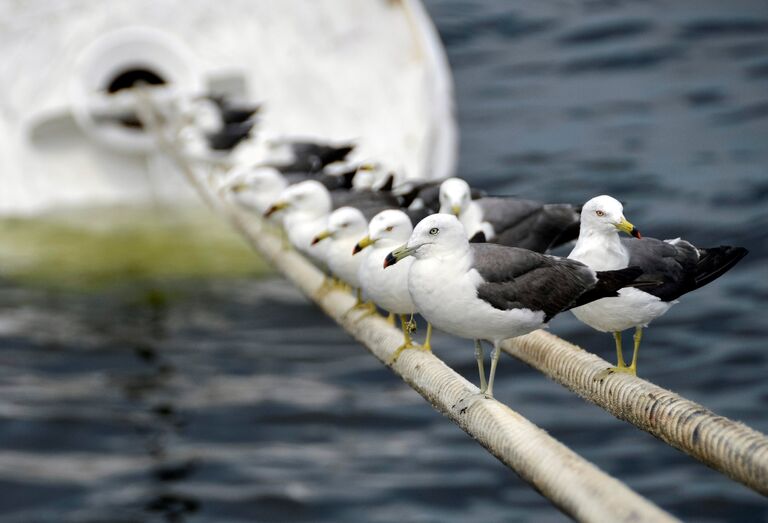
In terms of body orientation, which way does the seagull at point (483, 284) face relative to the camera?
to the viewer's left

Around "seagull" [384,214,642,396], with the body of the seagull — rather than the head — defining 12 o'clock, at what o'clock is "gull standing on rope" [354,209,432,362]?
The gull standing on rope is roughly at 2 o'clock from the seagull.

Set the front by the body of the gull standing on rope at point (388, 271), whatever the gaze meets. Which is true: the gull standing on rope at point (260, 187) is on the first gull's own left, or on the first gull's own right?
on the first gull's own right

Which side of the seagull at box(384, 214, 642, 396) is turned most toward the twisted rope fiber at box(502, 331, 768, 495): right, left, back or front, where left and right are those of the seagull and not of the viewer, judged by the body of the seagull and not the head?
back

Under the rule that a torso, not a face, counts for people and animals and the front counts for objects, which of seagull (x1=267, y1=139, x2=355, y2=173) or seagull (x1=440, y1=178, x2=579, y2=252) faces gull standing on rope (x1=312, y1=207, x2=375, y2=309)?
seagull (x1=440, y1=178, x2=579, y2=252)

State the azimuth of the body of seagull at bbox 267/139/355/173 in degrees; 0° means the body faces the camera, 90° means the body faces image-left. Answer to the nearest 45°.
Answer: approximately 90°

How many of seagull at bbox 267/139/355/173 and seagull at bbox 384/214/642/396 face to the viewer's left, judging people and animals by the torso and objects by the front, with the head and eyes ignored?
2

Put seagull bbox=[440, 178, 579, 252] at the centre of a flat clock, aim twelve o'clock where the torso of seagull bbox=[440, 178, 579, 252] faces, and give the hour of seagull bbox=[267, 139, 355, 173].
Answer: seagull bbox=[267, 139, 355, 173] is roughly at 2 o'clock from seagull bbox=[440, 178, 579, 252].

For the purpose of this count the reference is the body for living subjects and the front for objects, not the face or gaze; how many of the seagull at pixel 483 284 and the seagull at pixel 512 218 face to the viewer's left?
2

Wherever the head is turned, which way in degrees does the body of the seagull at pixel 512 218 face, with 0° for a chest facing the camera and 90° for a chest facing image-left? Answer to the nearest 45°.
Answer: approximately 90°
